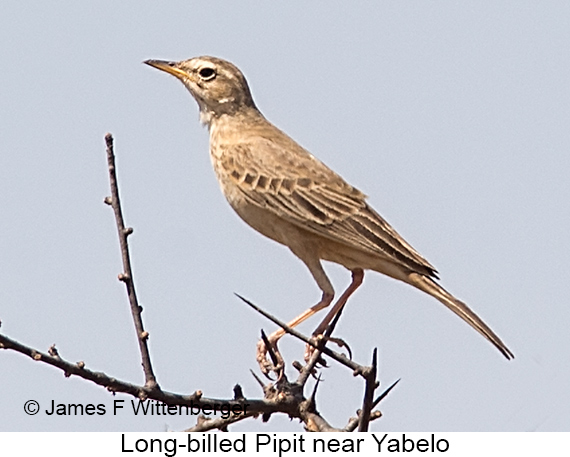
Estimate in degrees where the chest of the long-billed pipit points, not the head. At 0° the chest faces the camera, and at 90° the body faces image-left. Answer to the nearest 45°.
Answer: approximately 90°
